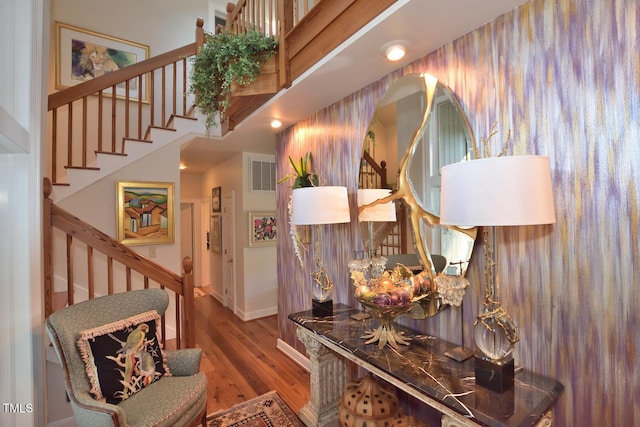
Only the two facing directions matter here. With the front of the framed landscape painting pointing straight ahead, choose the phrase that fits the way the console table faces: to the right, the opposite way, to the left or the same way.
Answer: to the right

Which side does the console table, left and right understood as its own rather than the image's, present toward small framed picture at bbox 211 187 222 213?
right

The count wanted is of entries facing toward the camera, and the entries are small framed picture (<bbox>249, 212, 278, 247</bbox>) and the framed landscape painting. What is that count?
2

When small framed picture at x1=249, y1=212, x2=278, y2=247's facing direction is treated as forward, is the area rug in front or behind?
in front

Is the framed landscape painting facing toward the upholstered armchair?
yes

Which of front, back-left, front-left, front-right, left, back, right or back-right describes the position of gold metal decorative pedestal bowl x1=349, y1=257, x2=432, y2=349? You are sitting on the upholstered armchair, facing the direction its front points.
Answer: front

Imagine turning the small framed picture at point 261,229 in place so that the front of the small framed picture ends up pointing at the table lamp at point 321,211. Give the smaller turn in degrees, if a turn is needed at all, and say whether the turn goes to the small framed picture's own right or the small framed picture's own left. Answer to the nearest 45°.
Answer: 0° — it already faces it

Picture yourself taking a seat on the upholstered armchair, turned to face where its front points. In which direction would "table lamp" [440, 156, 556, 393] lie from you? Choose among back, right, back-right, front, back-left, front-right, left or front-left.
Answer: front

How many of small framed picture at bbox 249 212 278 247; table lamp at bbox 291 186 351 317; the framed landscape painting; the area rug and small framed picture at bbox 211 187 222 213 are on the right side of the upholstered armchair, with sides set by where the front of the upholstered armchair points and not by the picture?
0

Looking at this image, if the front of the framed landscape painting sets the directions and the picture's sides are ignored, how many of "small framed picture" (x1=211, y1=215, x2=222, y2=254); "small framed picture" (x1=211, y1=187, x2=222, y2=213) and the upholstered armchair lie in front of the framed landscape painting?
1

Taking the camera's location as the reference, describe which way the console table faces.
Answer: facing the viewer and to the left of the viewer

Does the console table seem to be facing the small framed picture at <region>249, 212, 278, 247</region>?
no

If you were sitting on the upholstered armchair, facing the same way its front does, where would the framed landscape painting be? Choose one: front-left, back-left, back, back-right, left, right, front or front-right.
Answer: back-left

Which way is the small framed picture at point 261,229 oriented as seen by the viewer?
toward the camera

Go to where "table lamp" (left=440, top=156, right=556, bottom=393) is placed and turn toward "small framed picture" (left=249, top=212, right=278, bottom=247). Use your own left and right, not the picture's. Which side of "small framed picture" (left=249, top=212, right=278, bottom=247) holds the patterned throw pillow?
left

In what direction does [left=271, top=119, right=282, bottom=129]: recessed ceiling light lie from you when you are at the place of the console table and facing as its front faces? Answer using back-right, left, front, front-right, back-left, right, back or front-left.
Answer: right

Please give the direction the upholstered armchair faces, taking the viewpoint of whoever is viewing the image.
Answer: facing the viewer and to the right of the viewer
